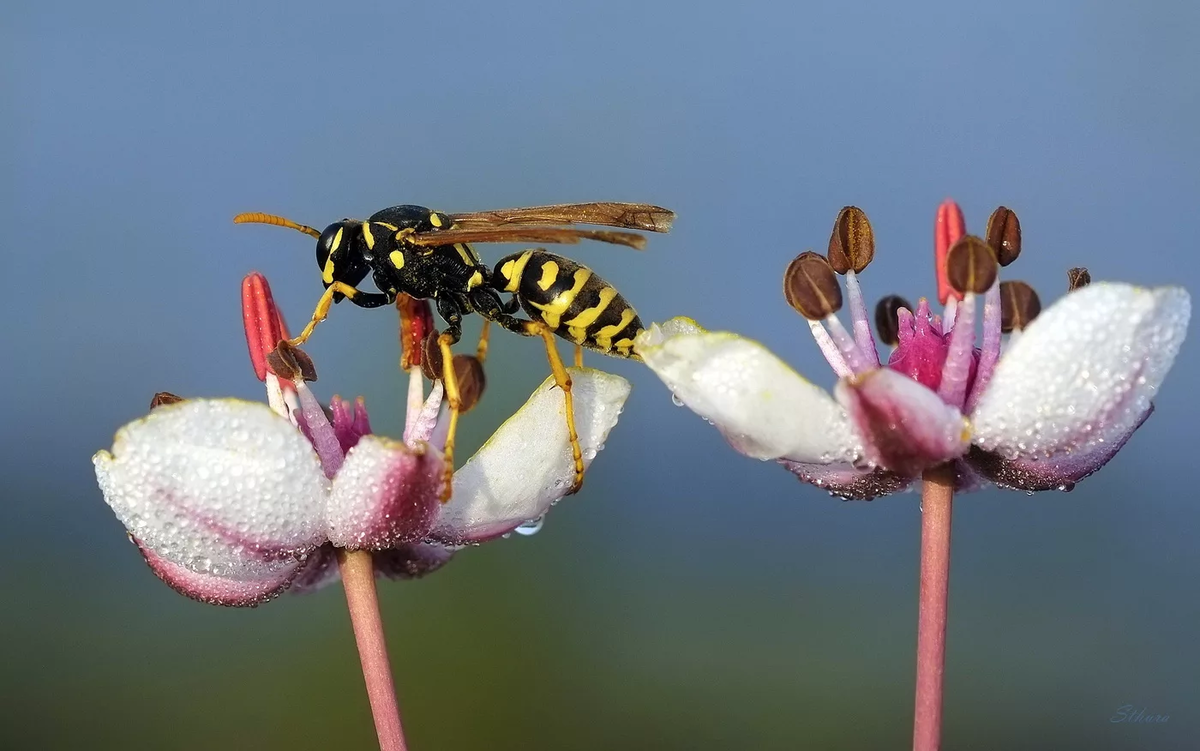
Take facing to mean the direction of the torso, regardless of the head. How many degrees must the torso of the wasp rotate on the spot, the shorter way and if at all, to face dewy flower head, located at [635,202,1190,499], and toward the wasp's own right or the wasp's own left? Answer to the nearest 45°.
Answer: approximately 135° to the wasp's own left

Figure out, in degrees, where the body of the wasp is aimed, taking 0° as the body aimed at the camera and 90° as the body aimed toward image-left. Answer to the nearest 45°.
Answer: approximately 90°
